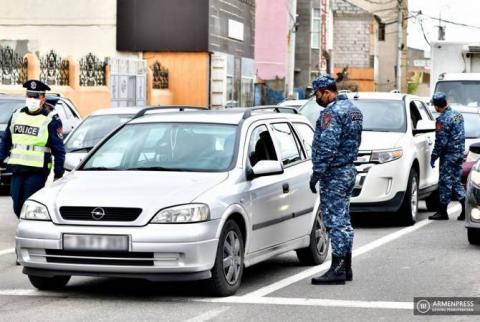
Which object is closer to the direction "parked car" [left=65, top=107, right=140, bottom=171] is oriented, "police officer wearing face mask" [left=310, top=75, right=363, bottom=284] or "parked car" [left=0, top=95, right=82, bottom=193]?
the police officer wearing face mask

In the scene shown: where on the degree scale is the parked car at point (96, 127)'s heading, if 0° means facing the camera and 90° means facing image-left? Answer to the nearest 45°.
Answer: approximately 45°

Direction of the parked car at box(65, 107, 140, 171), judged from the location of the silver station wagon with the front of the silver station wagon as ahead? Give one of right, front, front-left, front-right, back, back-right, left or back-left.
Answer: back-right

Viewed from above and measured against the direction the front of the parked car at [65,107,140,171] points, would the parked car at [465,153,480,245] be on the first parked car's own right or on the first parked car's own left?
on the first parked car's own left

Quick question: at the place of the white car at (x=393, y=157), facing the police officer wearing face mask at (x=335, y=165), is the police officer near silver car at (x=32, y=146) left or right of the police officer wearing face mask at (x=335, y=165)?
right

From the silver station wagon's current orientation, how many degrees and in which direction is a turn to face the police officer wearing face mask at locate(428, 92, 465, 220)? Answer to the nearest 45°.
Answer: approximately 180°

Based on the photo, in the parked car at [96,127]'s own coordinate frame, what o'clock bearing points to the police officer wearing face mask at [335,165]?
The police officer wearing face mask is roughly at 10 o'clock from the parked car.

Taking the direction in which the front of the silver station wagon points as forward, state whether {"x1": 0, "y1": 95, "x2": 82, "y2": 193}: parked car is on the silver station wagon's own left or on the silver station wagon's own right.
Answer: on the silver station wagon's own right

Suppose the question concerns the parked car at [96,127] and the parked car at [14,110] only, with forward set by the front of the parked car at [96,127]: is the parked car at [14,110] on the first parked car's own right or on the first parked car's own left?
on the first parked car's own right
